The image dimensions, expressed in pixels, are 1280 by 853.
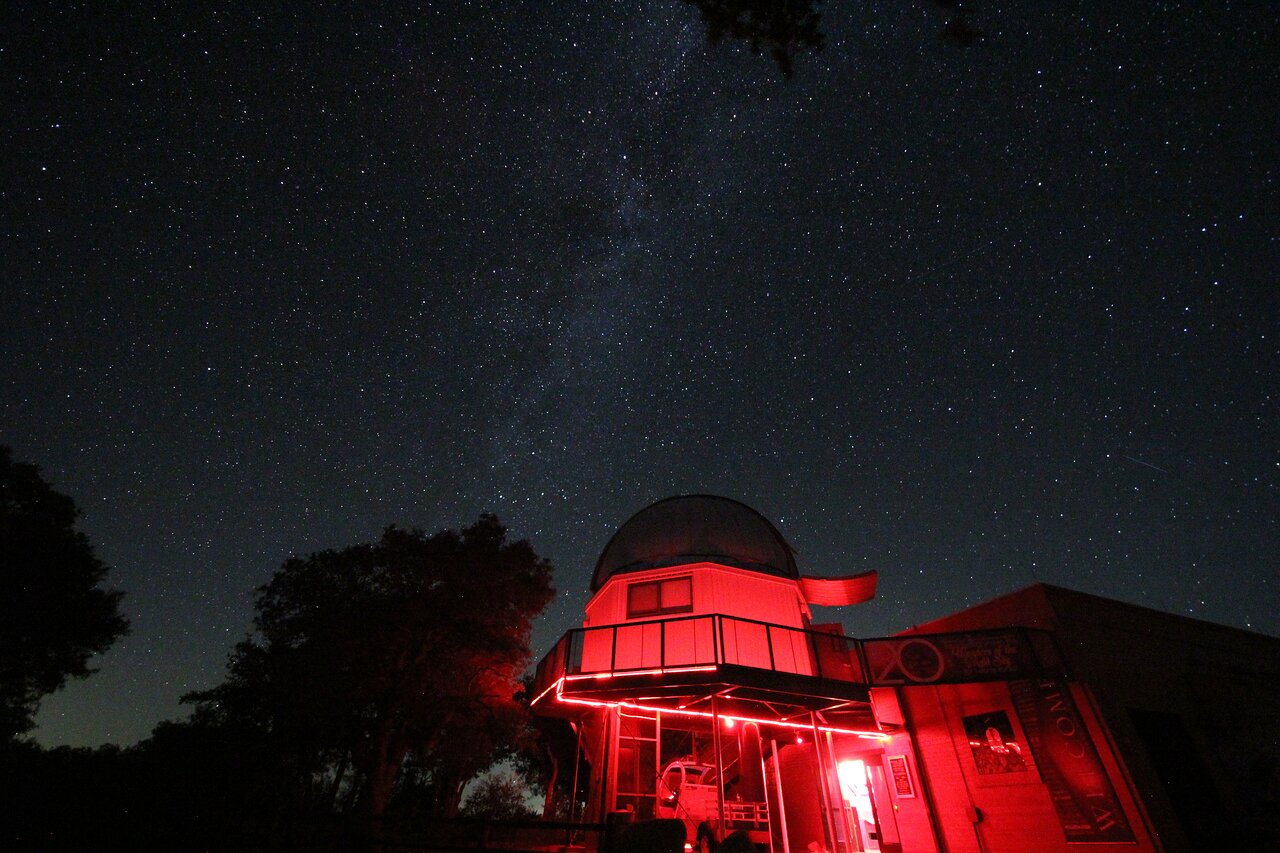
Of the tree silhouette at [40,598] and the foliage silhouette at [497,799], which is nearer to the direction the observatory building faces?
the tree silhouette

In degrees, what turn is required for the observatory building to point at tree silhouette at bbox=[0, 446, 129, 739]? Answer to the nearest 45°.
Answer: approximately 45° to its right

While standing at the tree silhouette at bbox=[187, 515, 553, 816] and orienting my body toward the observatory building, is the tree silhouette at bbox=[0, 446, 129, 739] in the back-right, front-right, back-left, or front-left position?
back-right

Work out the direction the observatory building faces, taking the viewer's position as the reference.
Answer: facing the viewer and to the left of the viewer

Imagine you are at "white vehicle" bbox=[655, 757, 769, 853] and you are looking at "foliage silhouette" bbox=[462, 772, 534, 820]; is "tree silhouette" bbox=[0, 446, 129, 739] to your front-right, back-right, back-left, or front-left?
front-left

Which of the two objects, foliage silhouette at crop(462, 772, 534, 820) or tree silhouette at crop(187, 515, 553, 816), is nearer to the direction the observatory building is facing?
the tree silhouette

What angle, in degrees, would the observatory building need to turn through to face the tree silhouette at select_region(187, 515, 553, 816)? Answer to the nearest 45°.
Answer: approximately 45° to its right

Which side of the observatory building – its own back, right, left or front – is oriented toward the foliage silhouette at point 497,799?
right
